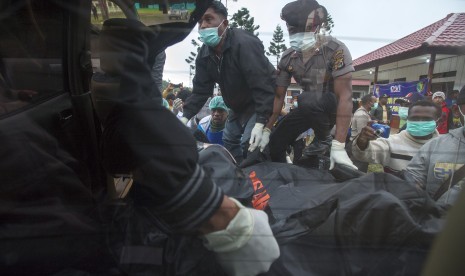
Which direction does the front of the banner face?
toward the camera

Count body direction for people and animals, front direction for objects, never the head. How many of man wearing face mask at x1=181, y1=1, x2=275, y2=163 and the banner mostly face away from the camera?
0

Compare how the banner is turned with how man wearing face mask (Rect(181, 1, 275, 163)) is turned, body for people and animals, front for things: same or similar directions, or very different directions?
same or similar directions

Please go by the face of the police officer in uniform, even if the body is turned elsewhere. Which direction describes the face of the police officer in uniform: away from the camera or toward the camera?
toward the camera

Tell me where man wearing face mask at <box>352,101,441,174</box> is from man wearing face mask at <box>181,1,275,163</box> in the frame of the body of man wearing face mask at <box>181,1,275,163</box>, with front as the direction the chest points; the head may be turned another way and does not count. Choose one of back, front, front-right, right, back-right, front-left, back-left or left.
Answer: back-left

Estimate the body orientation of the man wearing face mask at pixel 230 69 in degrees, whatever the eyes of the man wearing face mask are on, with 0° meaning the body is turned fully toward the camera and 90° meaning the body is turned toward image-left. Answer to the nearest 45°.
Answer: approximately 45°

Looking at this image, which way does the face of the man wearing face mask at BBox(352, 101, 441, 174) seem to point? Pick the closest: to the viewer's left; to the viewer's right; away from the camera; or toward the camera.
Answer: toward the camera

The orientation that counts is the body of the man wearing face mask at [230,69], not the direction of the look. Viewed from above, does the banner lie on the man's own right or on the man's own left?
on the man's own left
